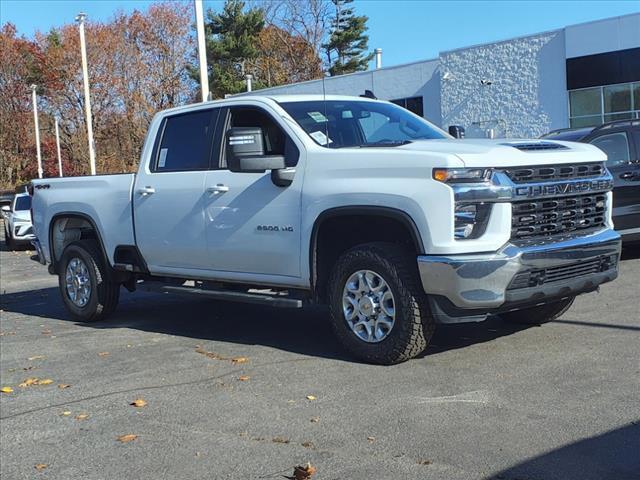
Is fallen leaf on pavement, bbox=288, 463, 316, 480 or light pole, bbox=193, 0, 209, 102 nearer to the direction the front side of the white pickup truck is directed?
the fallen leaf on pavement

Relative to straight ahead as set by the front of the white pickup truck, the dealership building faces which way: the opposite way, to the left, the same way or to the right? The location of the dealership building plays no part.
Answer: to the right

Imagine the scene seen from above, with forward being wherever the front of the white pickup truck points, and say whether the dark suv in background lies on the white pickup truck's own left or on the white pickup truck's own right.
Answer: on the white pickup truck's own left

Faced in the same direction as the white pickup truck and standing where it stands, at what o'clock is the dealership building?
The dealership building is roughly at 8 o'clock from the white pickup truck.

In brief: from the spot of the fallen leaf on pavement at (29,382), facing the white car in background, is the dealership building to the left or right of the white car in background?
right

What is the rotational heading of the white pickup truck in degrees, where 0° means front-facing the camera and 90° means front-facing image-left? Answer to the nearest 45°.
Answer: approximately 315°
